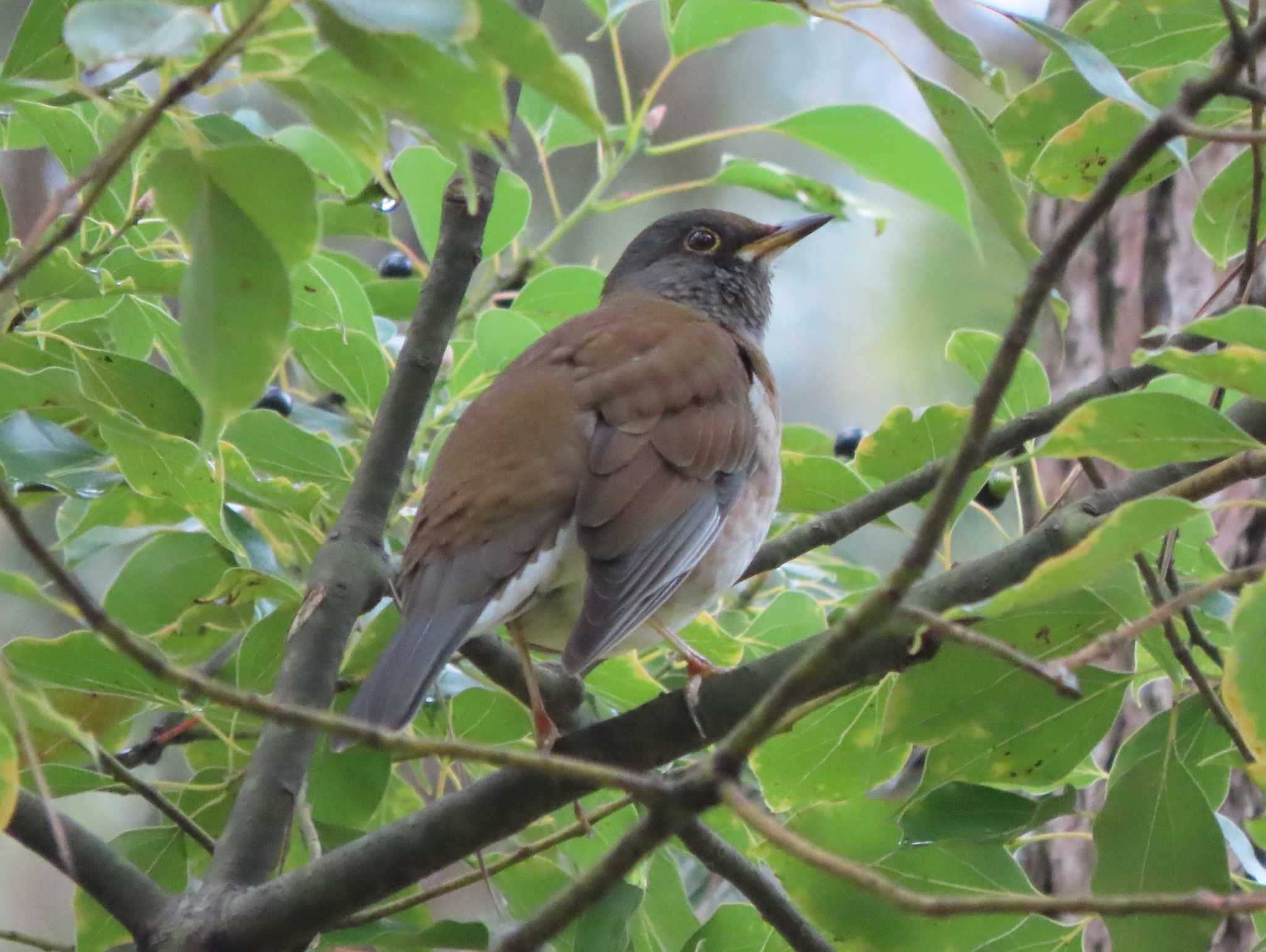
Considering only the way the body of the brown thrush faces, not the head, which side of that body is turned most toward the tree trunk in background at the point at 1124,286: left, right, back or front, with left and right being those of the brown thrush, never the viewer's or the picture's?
front

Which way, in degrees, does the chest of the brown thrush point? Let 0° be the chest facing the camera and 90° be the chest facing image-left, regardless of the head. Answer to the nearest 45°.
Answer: approximately 225°

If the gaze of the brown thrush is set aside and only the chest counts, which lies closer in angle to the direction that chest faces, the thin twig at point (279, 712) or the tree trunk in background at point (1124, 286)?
the tree trunk in background

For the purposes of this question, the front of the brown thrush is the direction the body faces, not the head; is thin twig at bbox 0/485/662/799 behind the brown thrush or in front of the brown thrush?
behind
